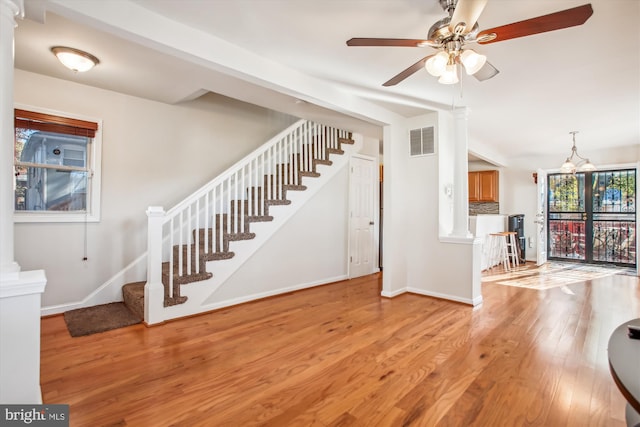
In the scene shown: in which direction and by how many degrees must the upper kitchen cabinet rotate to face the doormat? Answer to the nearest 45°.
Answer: approximately 45° to its right

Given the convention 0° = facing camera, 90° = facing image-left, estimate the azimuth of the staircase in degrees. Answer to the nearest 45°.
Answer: approximately 45°

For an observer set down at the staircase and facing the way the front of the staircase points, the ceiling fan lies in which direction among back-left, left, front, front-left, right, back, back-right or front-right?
left

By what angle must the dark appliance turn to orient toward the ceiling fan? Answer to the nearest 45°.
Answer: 0° — it already faces it

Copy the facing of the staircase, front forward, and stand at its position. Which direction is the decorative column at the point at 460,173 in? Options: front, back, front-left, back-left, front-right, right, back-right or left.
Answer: back-left

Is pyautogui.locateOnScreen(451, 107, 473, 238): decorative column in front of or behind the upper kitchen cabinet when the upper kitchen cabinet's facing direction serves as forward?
in front

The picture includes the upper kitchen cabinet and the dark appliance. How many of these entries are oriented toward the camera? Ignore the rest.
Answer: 2

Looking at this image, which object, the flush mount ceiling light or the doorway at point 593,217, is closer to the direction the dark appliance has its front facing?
the flush mount ceiling light

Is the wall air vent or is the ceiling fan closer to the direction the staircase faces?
the ceiling fan

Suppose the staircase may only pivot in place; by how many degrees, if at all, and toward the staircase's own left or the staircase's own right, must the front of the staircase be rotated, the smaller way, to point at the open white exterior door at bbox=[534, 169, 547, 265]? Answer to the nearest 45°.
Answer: approximately 135° to the staircase's own left
